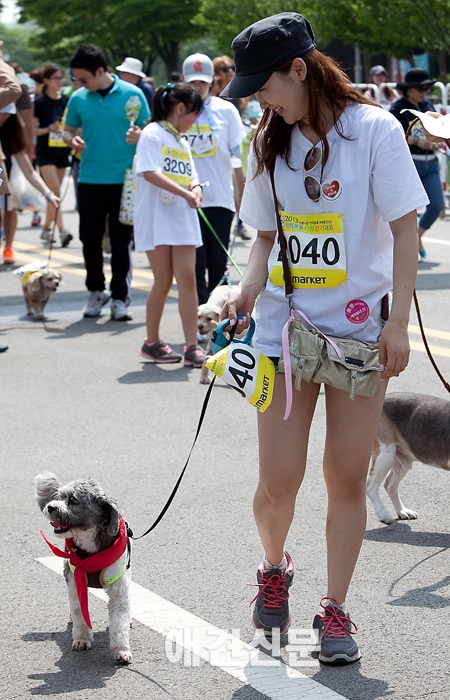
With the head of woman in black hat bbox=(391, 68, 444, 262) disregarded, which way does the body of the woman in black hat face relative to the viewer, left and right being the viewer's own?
facing the viewer and to the right of the viewer

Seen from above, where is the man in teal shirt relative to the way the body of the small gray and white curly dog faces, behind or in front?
behind

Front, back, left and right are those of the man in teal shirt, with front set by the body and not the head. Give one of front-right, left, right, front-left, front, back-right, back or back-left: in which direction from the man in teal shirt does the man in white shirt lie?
front-left

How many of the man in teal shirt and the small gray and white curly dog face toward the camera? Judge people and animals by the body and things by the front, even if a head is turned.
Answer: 2

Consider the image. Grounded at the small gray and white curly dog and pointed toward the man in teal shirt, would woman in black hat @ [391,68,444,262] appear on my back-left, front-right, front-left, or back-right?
front-right

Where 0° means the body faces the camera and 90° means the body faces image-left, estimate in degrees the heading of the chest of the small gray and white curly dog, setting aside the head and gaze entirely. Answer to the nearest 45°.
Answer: approximately 0°

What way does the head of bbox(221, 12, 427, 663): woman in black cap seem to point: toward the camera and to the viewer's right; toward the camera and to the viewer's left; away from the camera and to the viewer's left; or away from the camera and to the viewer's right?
toward the camera and to the viewer's left

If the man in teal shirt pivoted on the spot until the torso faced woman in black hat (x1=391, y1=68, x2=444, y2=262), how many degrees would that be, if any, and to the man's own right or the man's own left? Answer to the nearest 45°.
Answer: approximately 135° to the man's own left

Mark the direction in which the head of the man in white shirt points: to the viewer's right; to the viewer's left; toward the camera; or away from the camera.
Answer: toward the camera

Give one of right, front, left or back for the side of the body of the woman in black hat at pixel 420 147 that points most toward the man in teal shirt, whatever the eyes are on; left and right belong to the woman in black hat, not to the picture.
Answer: right

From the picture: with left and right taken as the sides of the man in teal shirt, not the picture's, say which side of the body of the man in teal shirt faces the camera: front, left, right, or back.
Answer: front

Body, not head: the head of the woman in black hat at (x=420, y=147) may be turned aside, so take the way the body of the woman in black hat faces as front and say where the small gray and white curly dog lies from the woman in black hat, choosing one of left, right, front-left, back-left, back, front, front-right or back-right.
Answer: front-right

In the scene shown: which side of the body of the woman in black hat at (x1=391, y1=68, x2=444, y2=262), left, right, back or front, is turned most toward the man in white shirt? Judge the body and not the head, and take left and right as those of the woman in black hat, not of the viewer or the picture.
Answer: right

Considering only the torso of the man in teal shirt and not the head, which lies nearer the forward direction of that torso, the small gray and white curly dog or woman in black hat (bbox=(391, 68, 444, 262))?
the small gray and white curly dog

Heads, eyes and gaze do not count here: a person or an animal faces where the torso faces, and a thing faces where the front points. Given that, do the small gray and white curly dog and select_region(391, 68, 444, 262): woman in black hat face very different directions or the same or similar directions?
same or similar directions

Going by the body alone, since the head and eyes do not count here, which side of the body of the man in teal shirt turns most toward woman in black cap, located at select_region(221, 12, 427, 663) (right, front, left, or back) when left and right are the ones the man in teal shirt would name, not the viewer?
front
